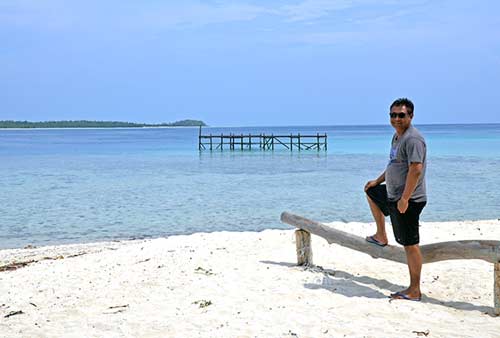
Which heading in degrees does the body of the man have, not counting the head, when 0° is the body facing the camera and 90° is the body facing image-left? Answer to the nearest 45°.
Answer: approximately 90°
